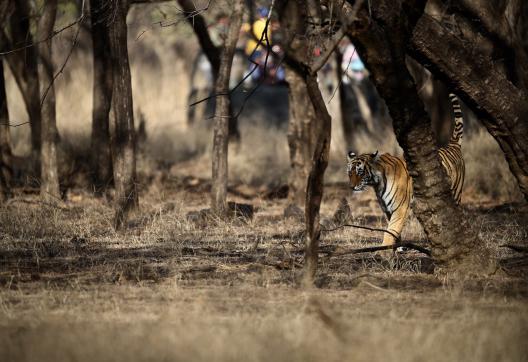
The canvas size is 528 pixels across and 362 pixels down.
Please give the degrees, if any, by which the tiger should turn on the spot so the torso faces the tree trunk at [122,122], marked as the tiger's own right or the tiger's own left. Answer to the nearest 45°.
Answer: approximately 45° to the tiger's own right

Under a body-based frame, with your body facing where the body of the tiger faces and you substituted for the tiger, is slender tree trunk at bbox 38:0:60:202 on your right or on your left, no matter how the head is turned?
on your right

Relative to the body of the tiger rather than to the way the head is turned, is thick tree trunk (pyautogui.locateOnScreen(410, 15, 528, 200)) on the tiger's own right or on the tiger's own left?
on the tiger's own left

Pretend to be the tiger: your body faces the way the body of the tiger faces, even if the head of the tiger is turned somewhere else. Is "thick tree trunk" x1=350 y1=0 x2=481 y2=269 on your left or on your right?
on your left

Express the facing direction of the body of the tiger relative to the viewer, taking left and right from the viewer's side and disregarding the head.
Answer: facing the viewer and to the left of the viewer

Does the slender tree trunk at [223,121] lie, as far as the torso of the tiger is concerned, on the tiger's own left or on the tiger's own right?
on the tiger's own right

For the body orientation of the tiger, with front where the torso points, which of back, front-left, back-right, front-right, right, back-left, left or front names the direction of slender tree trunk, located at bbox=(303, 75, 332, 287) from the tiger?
front-left

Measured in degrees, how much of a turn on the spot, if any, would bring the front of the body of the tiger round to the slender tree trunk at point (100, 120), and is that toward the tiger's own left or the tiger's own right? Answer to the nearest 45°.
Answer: approximately 90° to the tiger's own right
